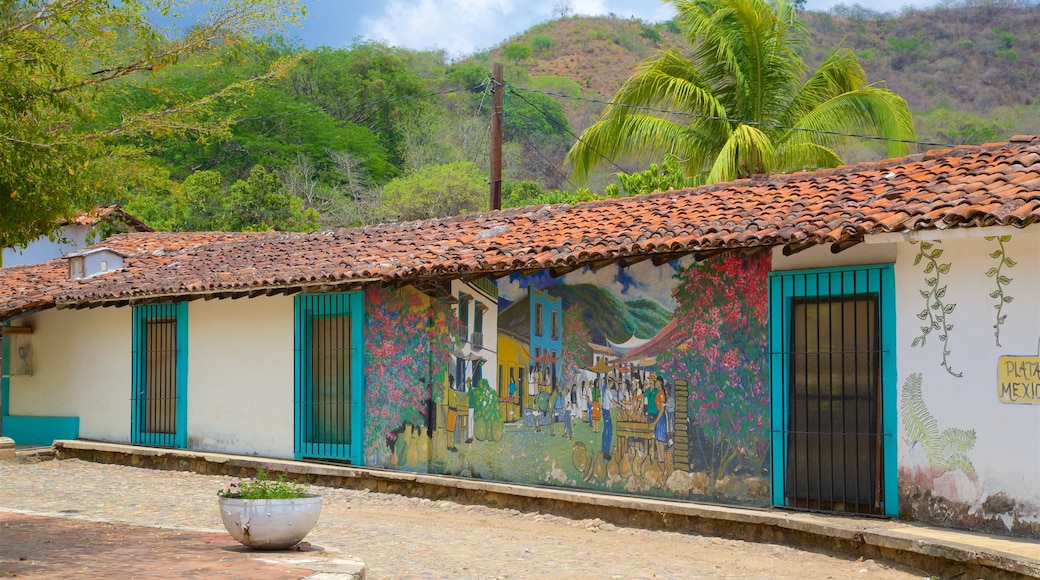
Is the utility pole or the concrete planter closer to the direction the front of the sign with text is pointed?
the concrete planter

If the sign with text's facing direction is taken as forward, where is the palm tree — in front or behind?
behind

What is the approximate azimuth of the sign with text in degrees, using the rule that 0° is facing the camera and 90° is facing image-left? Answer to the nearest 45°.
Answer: approximately 0°

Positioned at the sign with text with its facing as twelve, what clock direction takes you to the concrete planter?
The concrete planter is roughly at 2 o'clock from the sign with text.

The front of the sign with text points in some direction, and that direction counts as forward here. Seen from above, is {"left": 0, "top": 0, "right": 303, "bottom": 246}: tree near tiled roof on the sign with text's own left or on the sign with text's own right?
on the sign with text's own right
